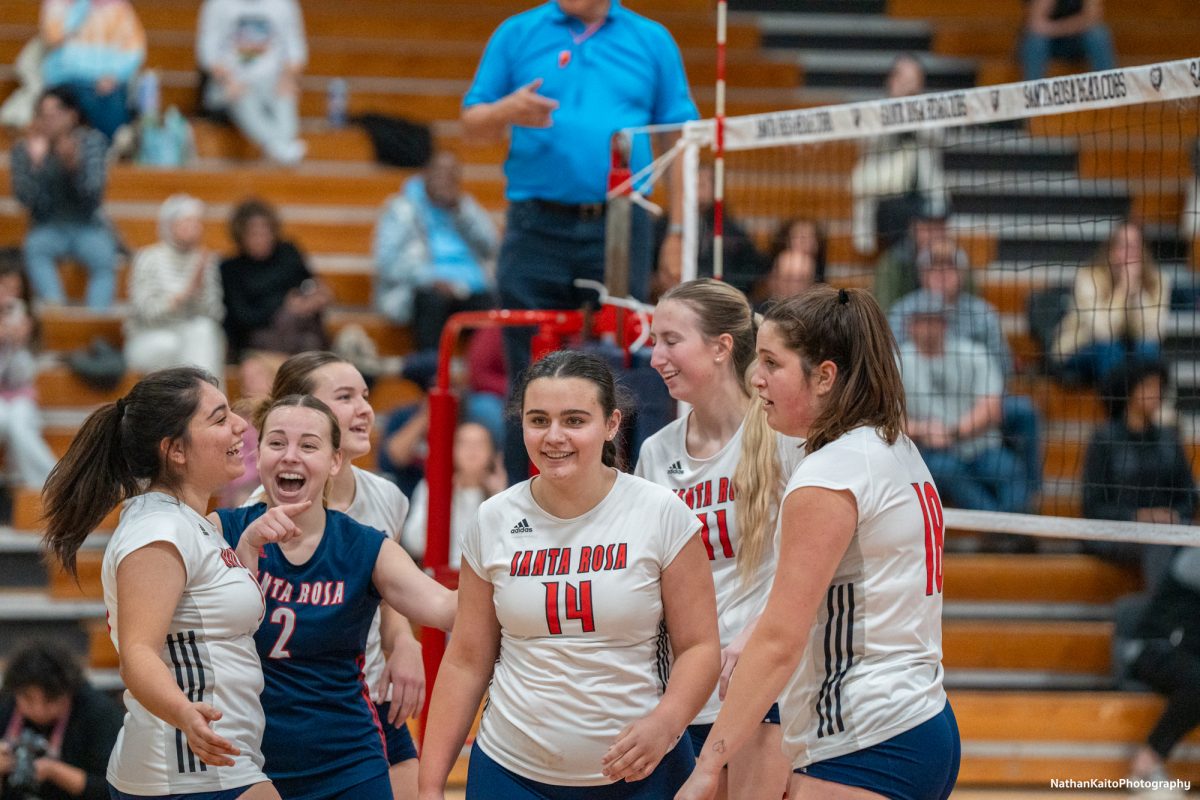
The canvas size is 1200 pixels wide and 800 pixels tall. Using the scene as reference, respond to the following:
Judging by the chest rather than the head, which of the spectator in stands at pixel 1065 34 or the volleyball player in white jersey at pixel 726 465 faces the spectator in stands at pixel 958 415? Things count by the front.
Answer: the spectator in stands at pixel 1065 34

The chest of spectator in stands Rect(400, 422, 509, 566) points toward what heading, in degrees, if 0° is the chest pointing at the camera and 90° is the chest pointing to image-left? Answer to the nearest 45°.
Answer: approximately 0°

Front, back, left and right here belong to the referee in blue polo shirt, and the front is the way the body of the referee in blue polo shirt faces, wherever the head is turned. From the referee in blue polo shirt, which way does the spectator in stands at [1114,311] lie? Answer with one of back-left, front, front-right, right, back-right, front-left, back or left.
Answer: back-left

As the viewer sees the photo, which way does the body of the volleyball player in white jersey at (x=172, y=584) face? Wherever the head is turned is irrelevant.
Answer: to the viewer's right

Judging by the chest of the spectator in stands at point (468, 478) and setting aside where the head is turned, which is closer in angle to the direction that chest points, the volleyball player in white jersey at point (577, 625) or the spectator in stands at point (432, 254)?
the volleyball player in white jersey
